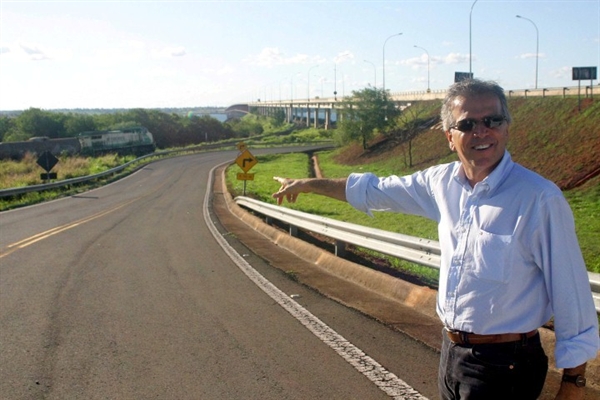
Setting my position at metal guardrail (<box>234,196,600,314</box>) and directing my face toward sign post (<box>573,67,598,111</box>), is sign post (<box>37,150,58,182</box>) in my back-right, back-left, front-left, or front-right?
front-left

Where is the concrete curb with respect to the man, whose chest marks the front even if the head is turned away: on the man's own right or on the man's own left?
on the man's own right

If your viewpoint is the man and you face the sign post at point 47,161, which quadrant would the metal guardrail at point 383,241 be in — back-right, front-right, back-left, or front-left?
front-right

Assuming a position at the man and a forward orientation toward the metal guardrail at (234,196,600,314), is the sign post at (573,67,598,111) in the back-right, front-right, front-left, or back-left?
front-right

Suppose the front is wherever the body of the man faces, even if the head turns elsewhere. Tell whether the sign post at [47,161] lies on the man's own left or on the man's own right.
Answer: on the man's own right

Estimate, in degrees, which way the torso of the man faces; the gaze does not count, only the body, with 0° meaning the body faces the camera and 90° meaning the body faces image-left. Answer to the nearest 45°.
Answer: approximately 45°

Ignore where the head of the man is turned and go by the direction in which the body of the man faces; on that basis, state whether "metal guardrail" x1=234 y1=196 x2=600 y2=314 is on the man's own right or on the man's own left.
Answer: on the man's own right

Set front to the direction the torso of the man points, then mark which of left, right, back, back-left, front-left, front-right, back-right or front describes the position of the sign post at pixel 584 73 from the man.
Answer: back-right

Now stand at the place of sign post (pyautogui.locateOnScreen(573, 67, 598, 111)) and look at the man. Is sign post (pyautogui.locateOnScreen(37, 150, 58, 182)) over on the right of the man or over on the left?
right

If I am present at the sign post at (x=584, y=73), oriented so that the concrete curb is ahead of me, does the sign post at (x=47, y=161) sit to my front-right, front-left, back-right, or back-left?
front-right
